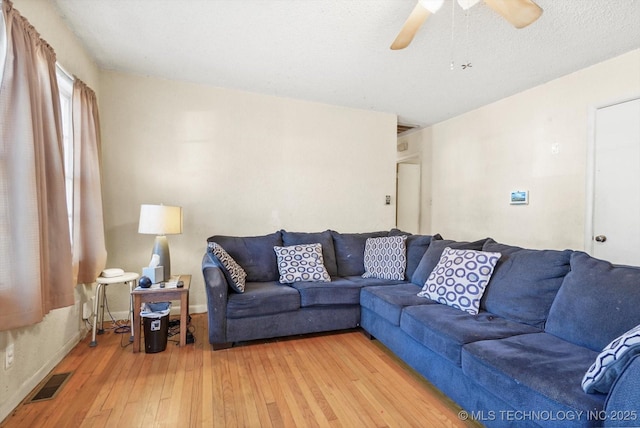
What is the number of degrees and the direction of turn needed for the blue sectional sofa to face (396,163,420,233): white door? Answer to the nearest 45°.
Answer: approximately 135° to its right

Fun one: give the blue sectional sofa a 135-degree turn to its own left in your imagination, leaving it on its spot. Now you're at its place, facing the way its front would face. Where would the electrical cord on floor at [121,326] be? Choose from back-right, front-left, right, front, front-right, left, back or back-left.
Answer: back

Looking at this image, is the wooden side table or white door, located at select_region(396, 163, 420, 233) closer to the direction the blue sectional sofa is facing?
the wooden side table

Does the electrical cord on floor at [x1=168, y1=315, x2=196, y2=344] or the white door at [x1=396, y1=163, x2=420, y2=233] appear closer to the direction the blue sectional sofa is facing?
the electrical cord on floor

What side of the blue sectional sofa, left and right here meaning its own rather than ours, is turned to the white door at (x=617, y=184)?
back

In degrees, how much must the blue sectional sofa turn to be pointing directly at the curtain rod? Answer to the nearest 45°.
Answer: approximately 45° to its right

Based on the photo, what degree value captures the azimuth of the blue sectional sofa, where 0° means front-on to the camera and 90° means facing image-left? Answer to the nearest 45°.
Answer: approximately 45°

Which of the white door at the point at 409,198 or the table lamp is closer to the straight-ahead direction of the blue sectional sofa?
the table lamp

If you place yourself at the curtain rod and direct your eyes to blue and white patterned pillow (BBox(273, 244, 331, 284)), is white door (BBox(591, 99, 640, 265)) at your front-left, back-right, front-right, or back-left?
front-right

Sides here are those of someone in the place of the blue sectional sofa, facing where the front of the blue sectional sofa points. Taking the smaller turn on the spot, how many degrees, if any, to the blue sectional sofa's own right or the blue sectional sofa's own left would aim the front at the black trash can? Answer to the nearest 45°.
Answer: approximately 45° to the blue sectional sofa's own right
